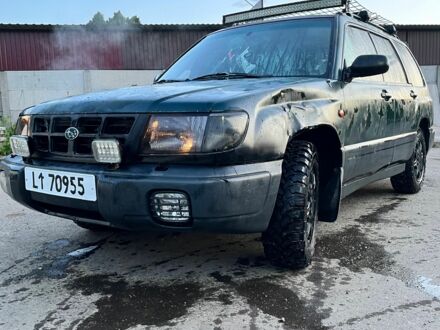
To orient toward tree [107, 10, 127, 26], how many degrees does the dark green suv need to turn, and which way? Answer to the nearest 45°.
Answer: approximately 135° to its right

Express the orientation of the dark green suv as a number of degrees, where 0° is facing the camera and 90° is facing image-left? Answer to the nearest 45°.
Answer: approximately 45°
